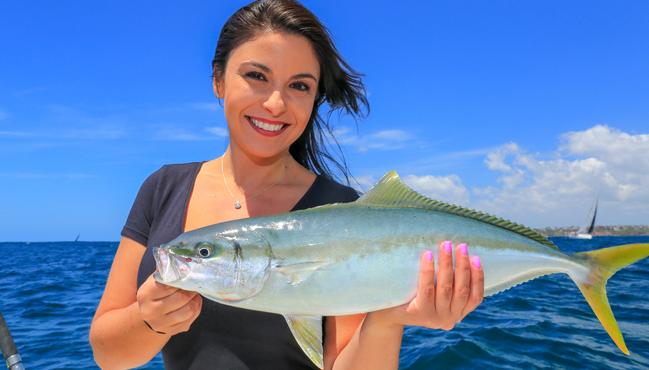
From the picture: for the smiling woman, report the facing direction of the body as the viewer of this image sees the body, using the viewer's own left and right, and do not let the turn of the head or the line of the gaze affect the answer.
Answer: facing the viewer
